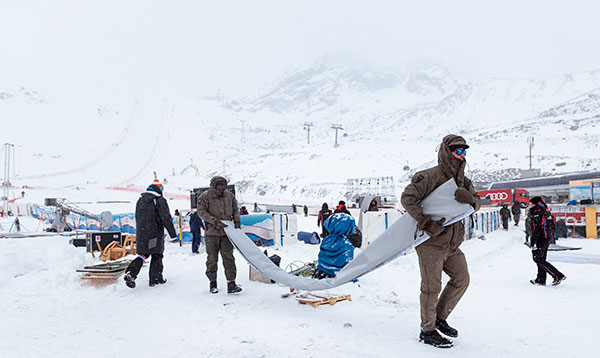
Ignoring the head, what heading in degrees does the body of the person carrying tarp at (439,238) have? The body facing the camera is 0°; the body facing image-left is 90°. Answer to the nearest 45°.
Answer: approximately 315°

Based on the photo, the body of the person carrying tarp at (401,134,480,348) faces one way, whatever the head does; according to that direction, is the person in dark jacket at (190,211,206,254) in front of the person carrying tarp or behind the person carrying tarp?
behind

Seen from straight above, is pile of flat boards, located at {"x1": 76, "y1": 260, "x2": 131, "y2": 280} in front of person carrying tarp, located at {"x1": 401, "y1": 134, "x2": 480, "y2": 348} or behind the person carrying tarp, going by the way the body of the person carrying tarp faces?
behind

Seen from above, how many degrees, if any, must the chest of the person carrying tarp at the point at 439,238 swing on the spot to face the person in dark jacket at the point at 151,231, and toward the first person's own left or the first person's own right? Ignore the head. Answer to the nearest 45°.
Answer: approximately 135° to the first person's own right

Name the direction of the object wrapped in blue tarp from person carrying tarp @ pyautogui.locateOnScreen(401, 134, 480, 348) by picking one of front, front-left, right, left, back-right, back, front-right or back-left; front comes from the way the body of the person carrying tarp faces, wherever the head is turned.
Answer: back

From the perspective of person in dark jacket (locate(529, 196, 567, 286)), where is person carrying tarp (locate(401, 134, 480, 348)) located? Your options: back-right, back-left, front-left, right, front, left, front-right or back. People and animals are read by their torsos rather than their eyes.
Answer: left
